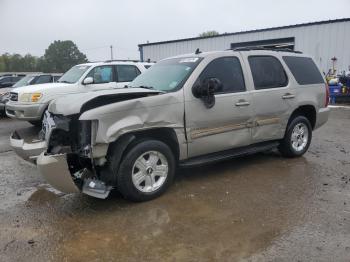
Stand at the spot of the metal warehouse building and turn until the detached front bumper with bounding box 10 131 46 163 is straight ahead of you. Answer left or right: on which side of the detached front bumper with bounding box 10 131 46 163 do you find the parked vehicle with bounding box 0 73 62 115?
right

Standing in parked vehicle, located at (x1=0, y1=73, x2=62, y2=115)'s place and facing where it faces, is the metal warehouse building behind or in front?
behind

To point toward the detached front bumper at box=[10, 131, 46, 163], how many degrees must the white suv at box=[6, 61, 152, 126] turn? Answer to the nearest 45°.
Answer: approximately 45° to its left

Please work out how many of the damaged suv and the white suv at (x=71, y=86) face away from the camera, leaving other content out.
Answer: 0

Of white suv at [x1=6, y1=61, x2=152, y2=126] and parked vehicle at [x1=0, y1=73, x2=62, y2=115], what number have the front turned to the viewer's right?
0

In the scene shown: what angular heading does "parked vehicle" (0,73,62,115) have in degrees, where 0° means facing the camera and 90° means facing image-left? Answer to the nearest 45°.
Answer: approximately 45°

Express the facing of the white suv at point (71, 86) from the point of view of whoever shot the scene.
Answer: facing the viewer and to the left of the viewer

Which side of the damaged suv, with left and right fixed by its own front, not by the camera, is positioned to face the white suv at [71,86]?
right

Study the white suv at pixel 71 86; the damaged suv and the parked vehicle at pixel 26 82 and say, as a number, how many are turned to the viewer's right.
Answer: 0

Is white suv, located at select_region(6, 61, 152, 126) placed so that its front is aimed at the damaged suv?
no

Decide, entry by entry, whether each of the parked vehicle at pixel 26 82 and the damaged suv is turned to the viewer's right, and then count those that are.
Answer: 0

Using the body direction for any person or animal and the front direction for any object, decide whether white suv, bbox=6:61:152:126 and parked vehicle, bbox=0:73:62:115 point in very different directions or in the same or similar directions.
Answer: same or similar directions

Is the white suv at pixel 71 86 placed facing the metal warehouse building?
no

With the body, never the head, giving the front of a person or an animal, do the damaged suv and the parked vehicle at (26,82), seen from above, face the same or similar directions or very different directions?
same or similar directions

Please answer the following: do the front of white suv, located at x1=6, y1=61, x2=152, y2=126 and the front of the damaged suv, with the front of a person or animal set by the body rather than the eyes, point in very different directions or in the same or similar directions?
same or similar directions
